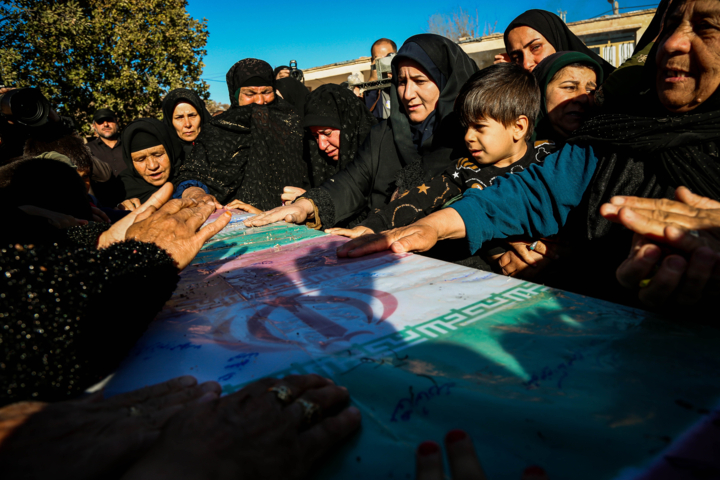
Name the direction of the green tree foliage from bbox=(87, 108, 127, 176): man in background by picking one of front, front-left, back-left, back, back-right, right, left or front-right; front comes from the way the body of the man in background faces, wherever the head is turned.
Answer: back

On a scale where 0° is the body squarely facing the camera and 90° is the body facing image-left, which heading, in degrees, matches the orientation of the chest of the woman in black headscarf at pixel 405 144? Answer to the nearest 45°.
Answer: approximately 45°

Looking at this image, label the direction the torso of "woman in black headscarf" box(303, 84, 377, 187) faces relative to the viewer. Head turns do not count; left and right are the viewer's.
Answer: facing the viewer and to the left of the viewer

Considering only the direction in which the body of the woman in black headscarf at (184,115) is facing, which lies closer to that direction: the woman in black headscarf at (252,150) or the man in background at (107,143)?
the woman in black headscarf

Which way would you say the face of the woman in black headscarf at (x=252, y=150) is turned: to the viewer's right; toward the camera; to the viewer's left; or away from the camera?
toward the camera

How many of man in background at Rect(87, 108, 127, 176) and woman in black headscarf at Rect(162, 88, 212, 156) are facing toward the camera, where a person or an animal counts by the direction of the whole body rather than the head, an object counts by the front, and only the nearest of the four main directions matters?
2

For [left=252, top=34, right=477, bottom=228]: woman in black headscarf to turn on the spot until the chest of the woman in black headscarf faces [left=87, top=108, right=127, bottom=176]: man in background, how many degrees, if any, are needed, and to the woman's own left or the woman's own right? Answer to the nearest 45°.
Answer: approximately 90° to the woman's own right

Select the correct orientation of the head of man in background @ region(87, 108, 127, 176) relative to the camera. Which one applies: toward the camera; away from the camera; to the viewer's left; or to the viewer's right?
toward the camera

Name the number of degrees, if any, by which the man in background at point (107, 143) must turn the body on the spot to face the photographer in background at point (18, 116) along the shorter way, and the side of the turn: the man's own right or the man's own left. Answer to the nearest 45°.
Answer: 0° — they already face them

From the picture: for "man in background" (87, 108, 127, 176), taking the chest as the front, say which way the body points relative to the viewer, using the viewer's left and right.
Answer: facing the viewer
